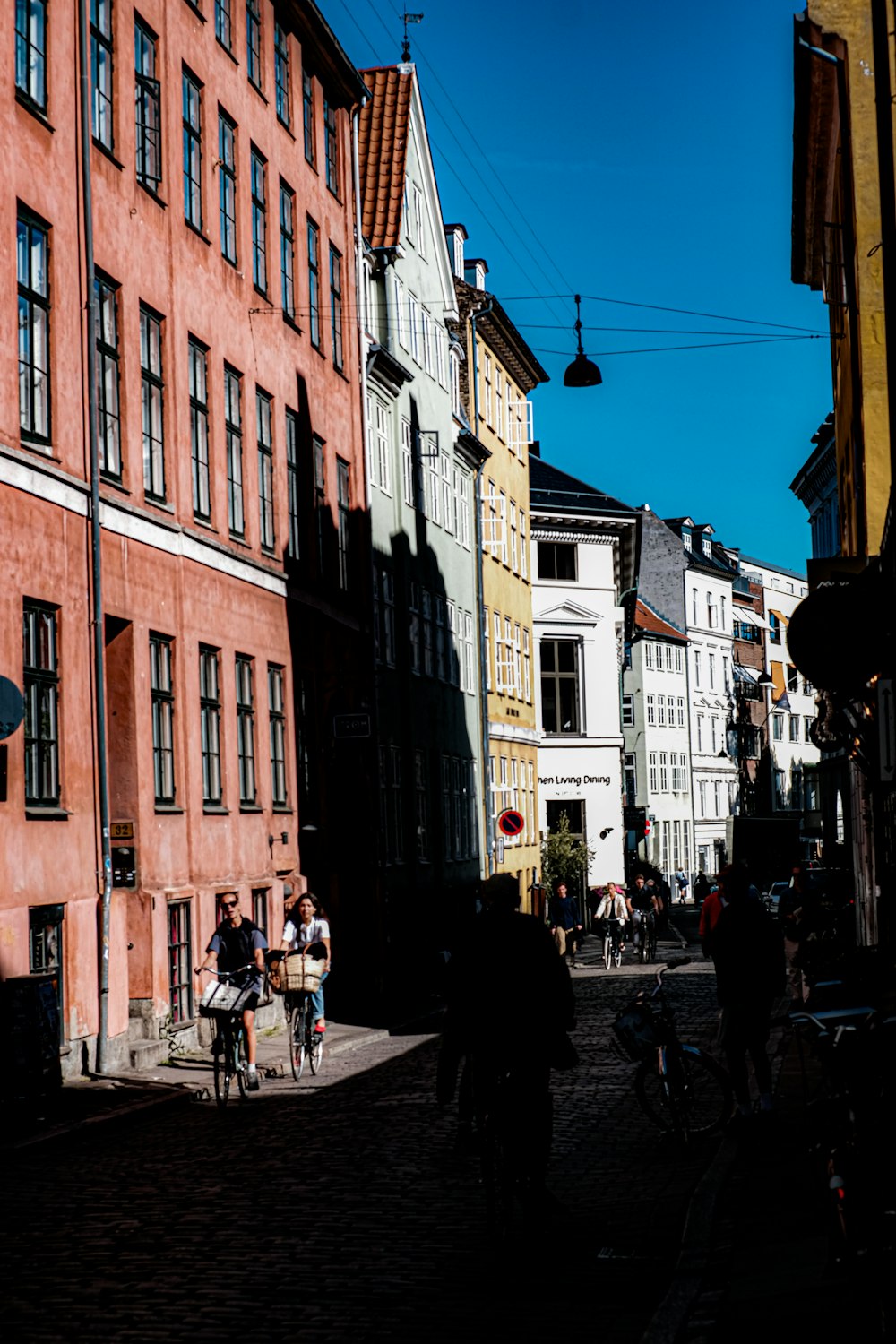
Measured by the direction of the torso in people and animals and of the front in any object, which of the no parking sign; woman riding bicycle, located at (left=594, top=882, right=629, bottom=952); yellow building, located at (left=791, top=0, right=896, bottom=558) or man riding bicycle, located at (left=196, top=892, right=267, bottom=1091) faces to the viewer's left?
the yellow building

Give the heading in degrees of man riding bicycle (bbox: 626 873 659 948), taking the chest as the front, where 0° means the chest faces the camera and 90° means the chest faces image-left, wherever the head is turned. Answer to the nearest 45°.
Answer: approximately 0°

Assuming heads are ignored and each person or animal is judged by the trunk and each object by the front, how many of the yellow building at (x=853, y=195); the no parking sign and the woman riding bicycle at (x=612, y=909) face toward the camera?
2

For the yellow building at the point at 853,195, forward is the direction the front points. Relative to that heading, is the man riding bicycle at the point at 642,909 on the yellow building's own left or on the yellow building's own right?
on the yellow building's own right

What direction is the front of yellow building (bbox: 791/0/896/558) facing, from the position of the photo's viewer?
facing to the left of the viewer

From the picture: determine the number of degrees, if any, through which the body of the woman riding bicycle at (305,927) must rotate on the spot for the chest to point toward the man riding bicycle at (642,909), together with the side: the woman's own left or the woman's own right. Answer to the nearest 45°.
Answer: approximately 180°

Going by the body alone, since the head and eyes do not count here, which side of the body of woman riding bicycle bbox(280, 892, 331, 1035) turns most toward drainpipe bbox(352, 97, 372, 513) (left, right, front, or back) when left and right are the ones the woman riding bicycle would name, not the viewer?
back

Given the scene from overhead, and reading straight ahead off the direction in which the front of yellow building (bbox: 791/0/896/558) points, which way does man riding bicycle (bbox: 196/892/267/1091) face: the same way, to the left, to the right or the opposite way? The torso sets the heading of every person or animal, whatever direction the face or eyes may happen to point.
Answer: to the left
